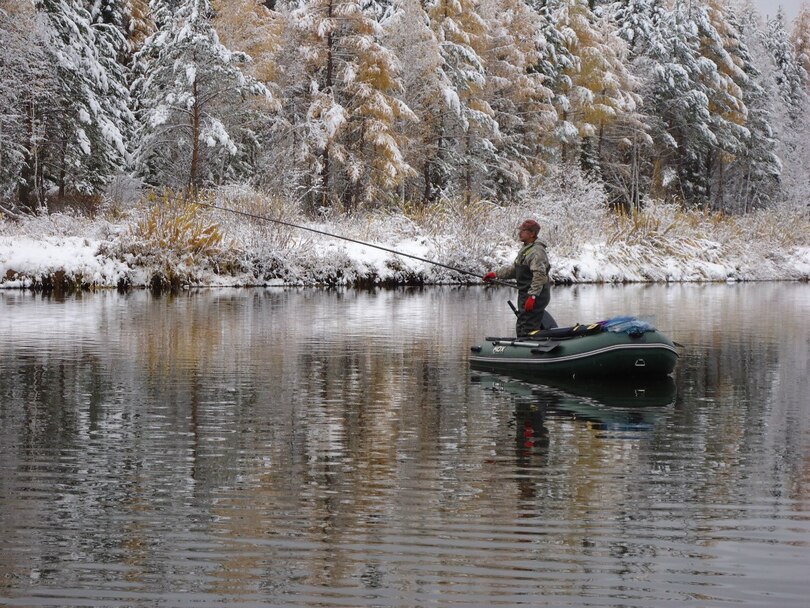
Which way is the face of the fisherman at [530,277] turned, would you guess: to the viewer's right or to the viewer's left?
to the viewer's left

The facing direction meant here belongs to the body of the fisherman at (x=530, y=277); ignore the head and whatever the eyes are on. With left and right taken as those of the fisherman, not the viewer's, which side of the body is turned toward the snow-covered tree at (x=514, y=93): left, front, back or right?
right

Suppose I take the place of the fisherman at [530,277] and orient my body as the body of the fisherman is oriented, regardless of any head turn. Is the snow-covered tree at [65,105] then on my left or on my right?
on my right

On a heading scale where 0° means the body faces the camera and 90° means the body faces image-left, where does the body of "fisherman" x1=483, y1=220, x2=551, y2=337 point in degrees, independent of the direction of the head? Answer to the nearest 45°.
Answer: approximately 90°

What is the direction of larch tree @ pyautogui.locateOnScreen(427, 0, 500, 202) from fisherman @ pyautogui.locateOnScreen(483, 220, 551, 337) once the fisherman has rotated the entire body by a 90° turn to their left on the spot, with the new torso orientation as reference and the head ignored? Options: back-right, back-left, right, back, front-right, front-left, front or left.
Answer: back

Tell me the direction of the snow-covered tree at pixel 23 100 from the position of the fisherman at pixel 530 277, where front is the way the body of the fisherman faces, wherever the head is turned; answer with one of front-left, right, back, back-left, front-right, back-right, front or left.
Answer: front-right

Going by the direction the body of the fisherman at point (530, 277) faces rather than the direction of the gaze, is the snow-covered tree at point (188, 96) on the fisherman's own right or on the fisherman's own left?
on the fisherman's own right

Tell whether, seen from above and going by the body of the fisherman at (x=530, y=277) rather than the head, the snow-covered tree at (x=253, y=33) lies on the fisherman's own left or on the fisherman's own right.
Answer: on the fisherman's own right
